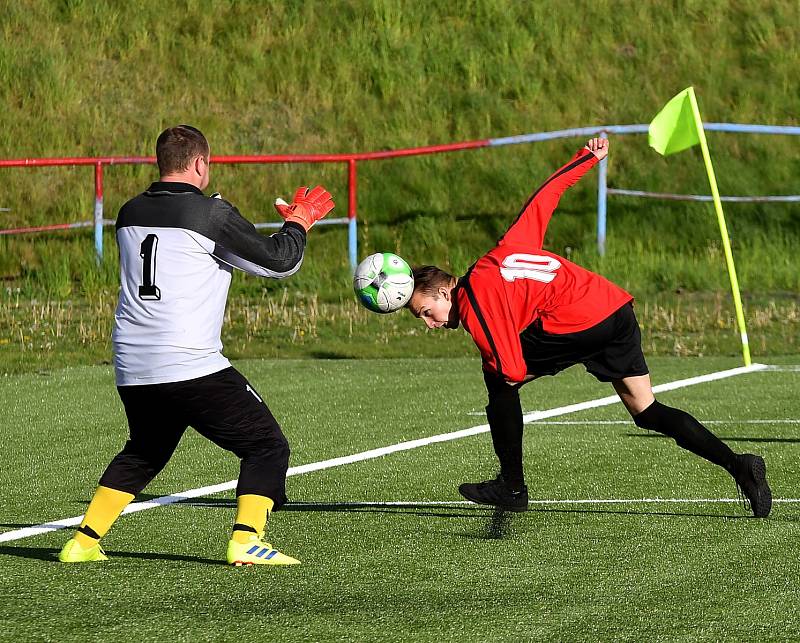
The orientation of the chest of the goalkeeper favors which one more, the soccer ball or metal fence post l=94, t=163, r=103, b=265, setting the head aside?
the soccer ball

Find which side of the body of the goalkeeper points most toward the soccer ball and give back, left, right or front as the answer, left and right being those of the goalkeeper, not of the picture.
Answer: front

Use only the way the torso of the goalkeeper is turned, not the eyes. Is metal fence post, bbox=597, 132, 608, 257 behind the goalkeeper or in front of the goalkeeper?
in front

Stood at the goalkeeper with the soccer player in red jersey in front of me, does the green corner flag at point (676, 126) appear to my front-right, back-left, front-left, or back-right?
front-left

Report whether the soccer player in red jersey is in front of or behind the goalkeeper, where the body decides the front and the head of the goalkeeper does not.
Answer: in front

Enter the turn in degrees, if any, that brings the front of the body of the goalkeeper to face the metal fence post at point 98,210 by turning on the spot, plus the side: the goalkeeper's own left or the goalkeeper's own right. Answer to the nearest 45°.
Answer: approximately 45° to the goalkeeper's own left

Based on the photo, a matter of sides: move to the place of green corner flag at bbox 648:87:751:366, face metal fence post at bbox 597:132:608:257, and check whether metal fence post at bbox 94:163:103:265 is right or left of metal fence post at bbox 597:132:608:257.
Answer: left

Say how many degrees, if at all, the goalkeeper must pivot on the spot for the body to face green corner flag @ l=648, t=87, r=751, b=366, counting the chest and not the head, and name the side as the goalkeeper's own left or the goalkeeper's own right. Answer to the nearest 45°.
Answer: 0° — they already face it

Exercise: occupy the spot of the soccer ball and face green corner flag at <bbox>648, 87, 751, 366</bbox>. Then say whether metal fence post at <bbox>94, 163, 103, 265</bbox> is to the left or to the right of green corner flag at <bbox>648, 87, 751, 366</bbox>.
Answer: left

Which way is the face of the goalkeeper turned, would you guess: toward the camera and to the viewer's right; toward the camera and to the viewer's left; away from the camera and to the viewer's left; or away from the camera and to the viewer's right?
away from the camera and to the viewer's right

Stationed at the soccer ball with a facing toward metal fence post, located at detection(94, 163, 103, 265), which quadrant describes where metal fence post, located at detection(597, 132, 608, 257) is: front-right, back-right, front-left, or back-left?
front-right

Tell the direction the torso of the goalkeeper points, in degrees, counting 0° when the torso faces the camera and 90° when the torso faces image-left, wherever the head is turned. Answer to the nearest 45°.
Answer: approximately 225°
